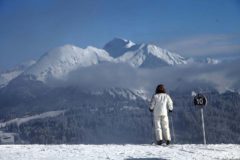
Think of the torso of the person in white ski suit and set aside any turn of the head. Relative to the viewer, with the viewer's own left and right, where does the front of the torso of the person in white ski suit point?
facing away from the viewer
